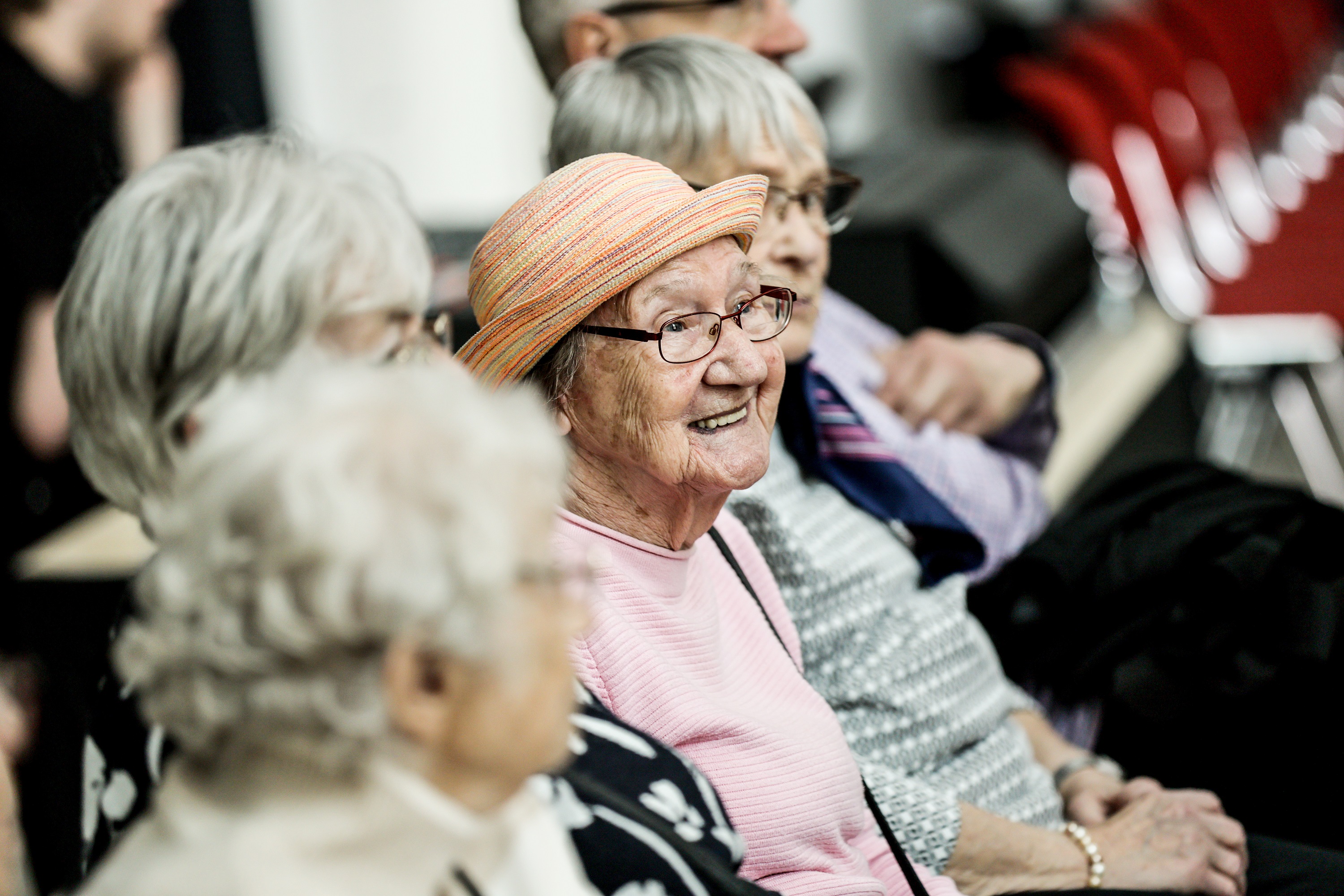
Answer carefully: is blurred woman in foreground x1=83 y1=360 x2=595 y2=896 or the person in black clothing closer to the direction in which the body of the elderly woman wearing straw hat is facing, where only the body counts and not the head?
the blurred woman in foreground

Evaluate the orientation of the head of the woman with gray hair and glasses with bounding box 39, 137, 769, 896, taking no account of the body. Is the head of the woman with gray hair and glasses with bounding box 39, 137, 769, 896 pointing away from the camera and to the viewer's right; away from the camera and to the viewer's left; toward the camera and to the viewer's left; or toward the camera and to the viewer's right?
away from the camera and to the viewer's right

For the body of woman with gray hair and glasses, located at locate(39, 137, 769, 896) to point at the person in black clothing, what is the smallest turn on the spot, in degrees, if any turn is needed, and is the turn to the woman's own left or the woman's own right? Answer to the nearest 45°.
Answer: approximately 90° to the woman's own left
